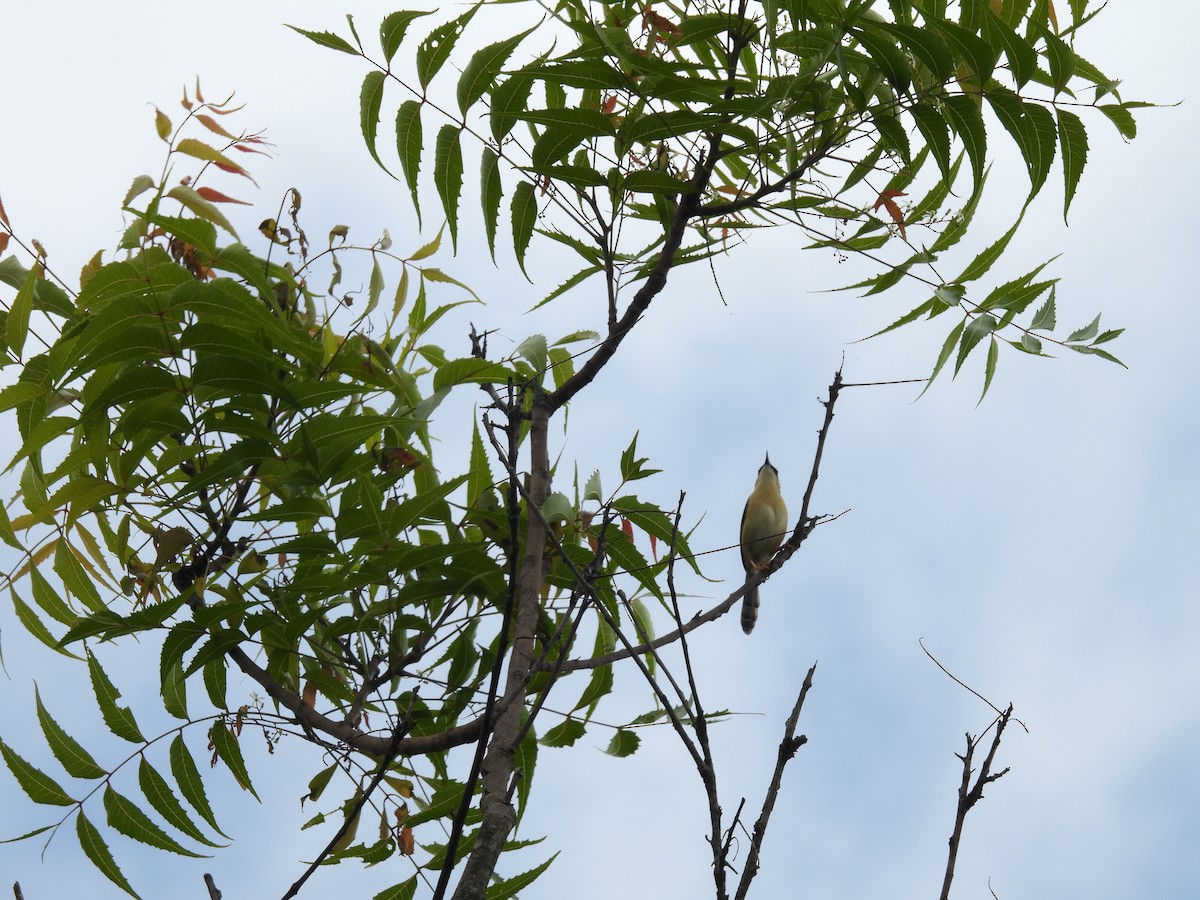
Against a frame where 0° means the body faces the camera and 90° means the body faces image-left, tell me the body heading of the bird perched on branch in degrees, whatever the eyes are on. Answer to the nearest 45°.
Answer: approximately 0°
